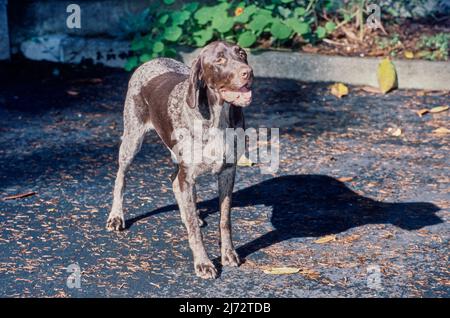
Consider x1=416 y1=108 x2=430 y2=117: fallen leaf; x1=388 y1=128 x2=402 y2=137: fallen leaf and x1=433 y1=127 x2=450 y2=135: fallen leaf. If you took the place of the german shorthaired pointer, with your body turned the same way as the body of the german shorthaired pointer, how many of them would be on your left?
3

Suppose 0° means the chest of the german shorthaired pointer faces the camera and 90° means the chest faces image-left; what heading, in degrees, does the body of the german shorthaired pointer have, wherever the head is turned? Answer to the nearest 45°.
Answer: approximately 315°

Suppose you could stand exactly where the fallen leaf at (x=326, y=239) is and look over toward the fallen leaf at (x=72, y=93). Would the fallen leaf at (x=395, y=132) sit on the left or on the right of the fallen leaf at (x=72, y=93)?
right

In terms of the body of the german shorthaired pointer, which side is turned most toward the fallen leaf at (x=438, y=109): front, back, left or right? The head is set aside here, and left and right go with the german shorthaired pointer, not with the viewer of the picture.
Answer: left

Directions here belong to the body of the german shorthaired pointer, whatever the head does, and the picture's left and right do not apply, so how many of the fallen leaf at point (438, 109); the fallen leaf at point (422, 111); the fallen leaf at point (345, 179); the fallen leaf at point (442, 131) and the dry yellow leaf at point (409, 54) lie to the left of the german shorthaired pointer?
5

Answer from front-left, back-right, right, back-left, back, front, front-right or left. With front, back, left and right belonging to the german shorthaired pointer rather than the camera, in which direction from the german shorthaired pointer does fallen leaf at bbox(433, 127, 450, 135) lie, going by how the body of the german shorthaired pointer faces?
left

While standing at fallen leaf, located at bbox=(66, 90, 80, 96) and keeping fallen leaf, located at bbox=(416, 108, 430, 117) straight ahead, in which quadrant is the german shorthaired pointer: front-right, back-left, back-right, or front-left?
front-right

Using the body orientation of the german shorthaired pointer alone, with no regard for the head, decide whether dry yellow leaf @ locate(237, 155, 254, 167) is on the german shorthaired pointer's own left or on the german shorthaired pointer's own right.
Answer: on the german shorthaired pointer's own left

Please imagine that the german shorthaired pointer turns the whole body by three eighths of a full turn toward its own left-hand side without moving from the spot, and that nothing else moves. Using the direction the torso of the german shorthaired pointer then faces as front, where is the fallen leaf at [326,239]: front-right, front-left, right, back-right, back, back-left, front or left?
right

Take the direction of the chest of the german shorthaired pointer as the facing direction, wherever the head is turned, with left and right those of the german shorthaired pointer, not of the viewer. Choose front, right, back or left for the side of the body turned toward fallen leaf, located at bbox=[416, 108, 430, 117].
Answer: left

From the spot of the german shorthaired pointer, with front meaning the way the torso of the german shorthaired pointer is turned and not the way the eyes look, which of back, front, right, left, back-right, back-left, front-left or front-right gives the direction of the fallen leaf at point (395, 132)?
left

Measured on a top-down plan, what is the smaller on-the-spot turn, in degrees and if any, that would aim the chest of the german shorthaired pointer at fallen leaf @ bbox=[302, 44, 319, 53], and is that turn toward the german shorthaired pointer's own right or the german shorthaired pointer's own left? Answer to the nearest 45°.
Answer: approximately 135° to the german shorthaired pointer's own left
